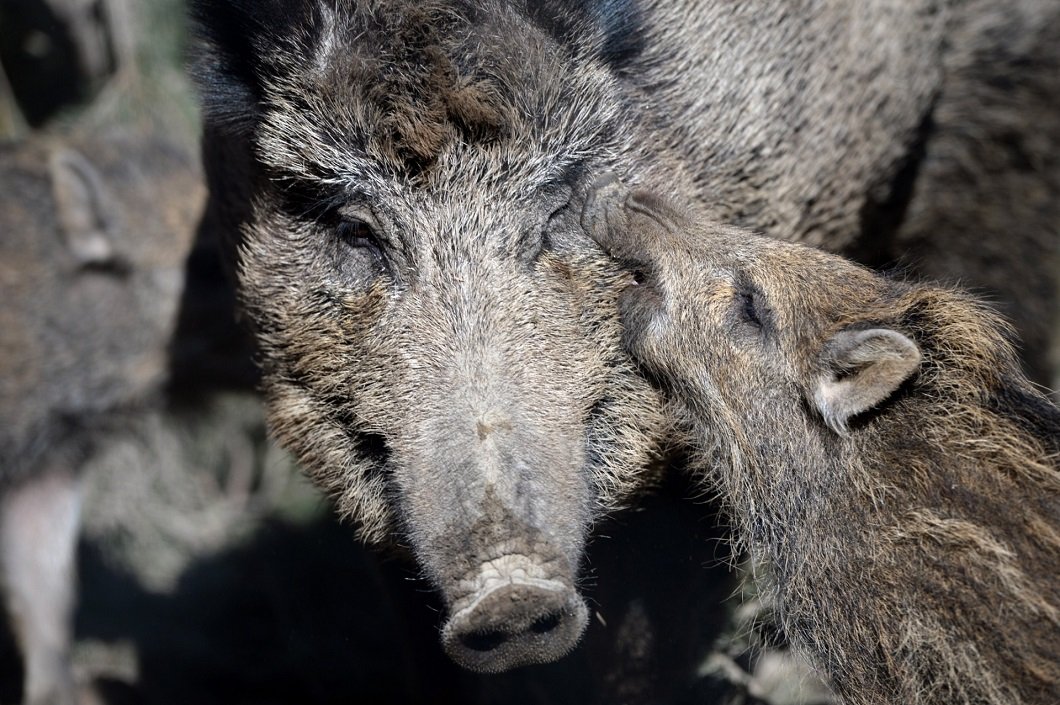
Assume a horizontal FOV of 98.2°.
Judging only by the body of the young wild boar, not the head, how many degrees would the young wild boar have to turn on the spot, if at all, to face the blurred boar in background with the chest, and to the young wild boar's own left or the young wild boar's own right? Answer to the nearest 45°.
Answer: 0° — it already faces it

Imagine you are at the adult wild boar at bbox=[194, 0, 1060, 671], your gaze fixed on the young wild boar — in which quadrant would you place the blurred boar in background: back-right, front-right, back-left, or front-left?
back-left

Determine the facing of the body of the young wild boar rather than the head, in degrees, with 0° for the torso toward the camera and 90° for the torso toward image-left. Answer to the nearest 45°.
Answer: approximately 90°
